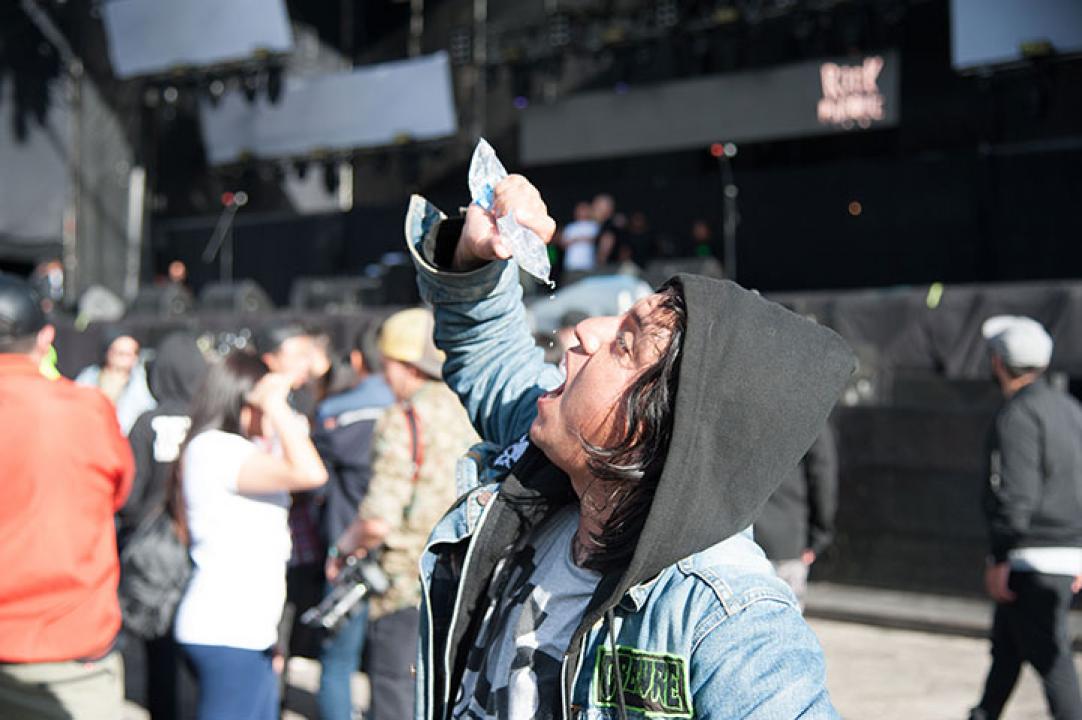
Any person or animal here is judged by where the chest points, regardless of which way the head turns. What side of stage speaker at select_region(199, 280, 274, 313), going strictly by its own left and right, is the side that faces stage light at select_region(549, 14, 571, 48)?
left

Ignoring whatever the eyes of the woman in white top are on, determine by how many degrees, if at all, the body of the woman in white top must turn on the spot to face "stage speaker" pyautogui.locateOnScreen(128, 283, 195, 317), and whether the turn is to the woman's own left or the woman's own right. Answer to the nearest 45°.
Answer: approximately 90° to the woman's own left

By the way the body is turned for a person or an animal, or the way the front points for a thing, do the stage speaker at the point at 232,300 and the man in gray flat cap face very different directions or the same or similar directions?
very different directions

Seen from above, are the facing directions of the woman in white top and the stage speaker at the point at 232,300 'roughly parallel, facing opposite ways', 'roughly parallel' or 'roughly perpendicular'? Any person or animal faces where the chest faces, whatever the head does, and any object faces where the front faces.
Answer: roughly perpendicular

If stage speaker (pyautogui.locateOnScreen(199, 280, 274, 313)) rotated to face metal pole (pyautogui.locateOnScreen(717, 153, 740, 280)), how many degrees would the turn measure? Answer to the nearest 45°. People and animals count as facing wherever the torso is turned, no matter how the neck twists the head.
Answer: approximately 45° to its left

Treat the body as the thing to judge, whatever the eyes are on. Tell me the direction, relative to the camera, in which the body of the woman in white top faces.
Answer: to the viewer's right

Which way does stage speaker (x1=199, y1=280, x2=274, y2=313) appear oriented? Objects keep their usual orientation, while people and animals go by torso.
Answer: toward the camera

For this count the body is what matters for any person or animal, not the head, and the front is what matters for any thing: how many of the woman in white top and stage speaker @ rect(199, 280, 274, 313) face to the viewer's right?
1

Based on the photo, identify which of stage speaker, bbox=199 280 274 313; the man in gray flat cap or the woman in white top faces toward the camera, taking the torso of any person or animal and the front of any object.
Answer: the stage speaker

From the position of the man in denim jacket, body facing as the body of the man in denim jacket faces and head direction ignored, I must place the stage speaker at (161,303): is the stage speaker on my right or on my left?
on my right

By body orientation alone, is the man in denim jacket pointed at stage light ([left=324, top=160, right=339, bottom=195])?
no

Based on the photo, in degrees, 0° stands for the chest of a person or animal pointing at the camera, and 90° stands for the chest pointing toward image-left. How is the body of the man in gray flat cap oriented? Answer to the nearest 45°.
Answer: approximately 135°

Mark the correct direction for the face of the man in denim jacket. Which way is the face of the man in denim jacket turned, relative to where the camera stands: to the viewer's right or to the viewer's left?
to the viewer's left

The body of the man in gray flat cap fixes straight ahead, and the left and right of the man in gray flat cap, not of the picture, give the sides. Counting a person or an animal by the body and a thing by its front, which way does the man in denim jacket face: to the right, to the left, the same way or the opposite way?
to the left

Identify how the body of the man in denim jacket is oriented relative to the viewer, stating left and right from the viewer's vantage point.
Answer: facing the viewer and to the left of the viewer
